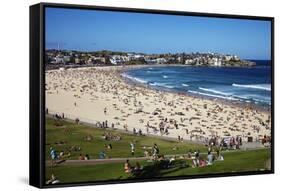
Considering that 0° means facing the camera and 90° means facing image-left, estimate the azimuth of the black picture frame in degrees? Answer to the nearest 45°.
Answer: approximately 315°
